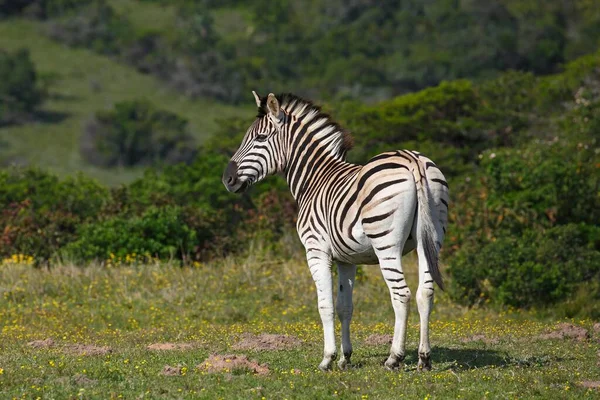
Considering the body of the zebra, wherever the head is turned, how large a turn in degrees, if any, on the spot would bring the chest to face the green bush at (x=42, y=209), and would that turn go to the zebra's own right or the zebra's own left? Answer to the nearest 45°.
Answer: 0° — it already faces it

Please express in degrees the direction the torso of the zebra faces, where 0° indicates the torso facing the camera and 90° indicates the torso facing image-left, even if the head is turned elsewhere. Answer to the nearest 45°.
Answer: approximately 135°

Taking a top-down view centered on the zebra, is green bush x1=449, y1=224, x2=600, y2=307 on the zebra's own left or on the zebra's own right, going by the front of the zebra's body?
on the zebra's own right
